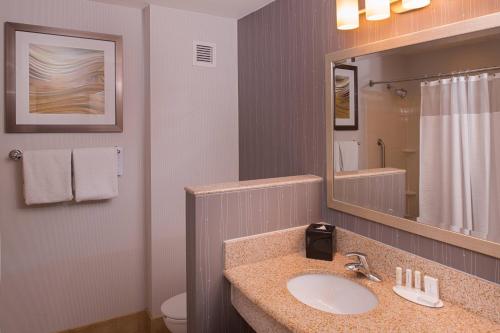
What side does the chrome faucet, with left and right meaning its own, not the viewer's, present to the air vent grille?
right

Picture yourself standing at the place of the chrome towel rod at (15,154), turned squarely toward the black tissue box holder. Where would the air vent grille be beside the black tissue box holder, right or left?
left

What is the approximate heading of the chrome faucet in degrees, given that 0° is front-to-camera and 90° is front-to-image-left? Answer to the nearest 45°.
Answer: approximately 45°
